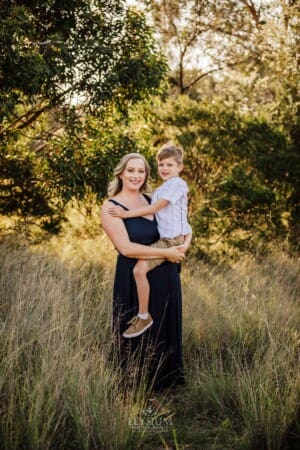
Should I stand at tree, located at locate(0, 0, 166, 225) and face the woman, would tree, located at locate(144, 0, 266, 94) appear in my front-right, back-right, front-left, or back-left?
back-left

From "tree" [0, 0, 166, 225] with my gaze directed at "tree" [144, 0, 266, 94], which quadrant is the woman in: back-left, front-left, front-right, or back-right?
back-right

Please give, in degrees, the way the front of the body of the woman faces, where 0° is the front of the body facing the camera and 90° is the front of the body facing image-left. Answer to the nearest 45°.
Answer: approximately 315°

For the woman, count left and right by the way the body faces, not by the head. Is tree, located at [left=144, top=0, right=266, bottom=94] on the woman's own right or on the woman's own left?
on the woman's own left
